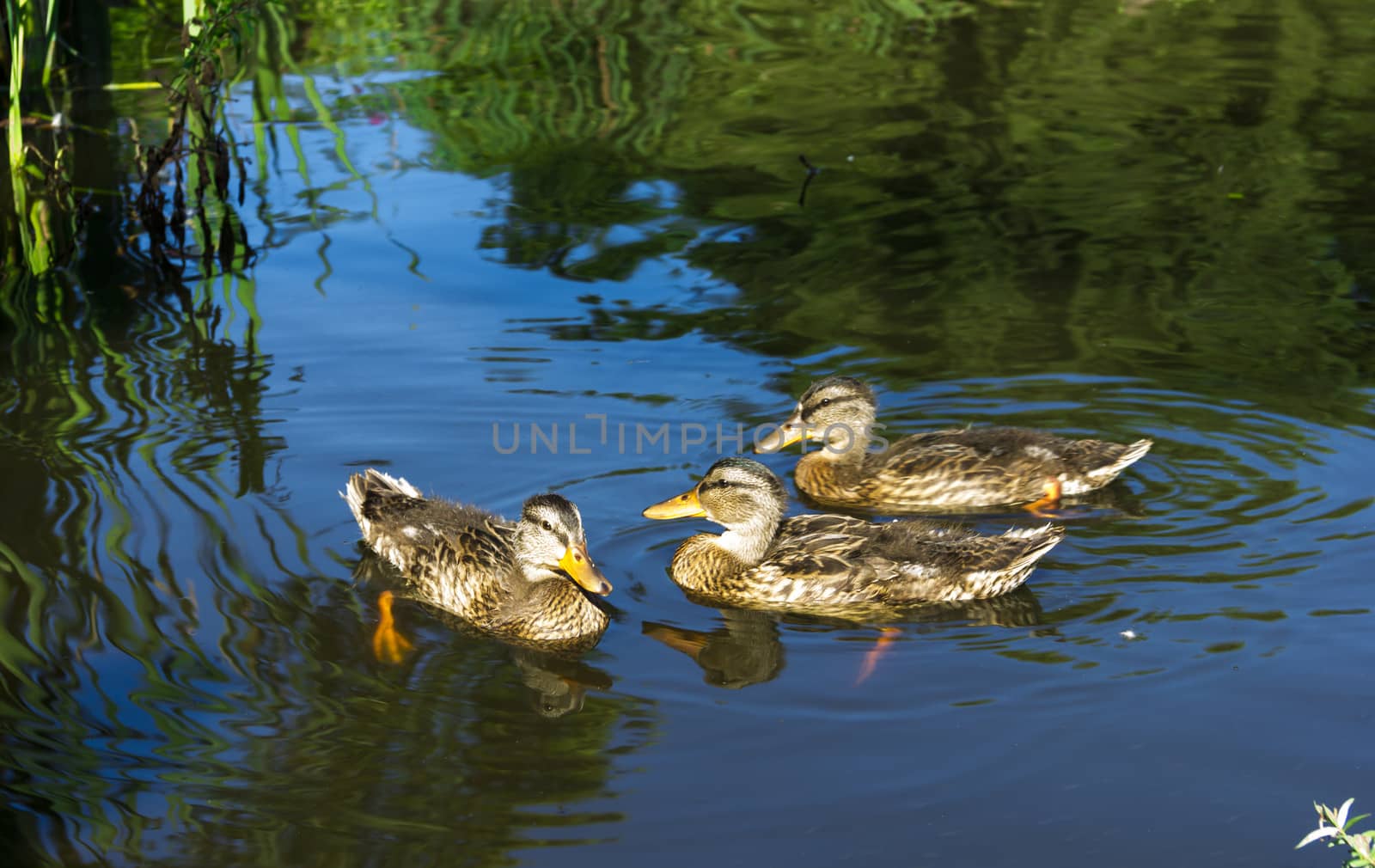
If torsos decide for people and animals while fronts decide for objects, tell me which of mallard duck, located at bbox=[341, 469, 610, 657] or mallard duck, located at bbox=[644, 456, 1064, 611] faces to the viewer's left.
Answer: mallard duck, located at bbox=[644, 456, 1064, 611]

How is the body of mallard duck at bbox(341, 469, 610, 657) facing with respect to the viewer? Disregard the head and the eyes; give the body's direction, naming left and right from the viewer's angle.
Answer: facing the viewer and to the right of the viewer

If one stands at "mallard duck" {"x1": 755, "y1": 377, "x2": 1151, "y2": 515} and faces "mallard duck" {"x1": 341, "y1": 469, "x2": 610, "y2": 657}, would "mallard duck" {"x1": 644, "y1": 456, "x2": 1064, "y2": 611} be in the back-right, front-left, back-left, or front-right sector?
front-left

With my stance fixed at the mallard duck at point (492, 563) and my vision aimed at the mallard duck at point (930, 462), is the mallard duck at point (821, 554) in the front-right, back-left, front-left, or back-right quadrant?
front-right

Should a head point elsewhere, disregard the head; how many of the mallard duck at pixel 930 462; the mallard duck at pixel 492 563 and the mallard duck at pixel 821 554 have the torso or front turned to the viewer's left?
2

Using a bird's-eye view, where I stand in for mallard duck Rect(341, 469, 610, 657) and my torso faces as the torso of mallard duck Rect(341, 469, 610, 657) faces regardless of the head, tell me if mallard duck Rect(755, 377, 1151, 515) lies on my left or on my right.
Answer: on my left

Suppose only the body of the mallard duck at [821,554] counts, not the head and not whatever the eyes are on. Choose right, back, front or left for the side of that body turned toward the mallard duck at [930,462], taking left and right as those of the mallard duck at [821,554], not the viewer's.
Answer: right

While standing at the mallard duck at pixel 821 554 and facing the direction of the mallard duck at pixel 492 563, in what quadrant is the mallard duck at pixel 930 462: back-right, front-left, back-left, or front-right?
back-right

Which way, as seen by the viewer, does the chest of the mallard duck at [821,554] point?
to the viewer's left

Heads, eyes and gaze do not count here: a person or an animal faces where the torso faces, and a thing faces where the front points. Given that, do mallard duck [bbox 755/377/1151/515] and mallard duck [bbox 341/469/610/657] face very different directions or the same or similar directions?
very different directions

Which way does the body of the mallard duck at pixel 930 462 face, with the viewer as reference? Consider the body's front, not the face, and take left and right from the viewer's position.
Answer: facing to the left of the viewer

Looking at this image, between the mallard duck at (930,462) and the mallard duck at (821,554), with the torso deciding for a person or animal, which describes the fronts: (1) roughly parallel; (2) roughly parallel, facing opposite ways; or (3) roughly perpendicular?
roughly parallel

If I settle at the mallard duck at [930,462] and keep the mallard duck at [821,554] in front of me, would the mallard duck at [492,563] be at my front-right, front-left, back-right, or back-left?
front-right

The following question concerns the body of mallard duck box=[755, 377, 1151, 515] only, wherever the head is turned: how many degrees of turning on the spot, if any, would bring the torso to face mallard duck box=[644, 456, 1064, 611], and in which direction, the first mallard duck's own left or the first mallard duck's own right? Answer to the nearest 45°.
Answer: approximately 90° to the first mallard duck's own left

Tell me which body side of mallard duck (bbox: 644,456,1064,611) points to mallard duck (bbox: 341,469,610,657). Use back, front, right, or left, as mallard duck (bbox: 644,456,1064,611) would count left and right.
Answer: front

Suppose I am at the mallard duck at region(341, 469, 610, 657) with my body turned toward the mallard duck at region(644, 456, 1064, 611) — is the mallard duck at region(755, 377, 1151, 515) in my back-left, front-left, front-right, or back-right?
front-left

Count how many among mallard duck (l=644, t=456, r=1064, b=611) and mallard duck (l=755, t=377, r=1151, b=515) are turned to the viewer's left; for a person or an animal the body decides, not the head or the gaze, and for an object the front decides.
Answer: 2
